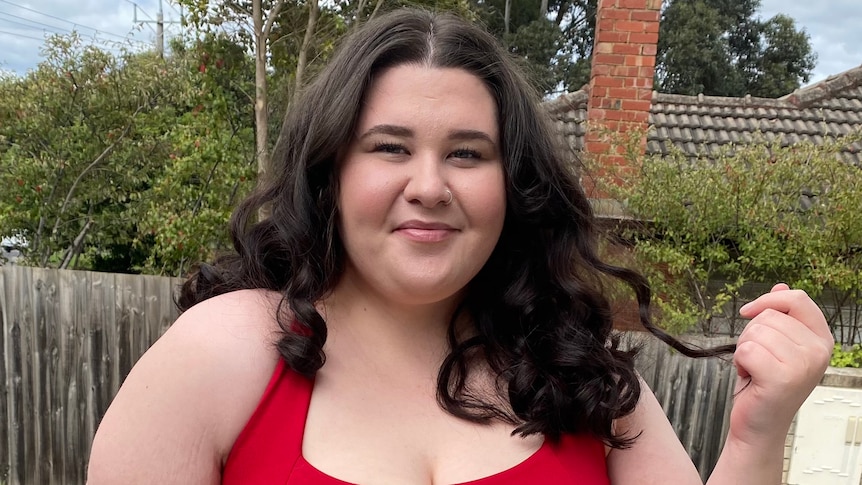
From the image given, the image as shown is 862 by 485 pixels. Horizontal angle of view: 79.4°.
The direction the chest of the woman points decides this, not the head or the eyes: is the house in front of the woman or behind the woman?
behind

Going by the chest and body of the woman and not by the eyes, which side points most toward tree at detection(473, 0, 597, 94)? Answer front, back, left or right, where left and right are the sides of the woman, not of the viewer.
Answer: back

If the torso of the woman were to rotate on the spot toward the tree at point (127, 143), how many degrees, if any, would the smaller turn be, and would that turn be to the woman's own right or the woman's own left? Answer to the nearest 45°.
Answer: approximately 135° to the woman's own right

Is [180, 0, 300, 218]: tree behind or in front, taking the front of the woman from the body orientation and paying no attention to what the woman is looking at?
behind

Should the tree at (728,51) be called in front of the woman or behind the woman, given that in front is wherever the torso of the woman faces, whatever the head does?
behind

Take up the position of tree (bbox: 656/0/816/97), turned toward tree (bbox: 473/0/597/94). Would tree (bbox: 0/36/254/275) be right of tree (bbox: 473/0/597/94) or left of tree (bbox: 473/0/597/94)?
left
